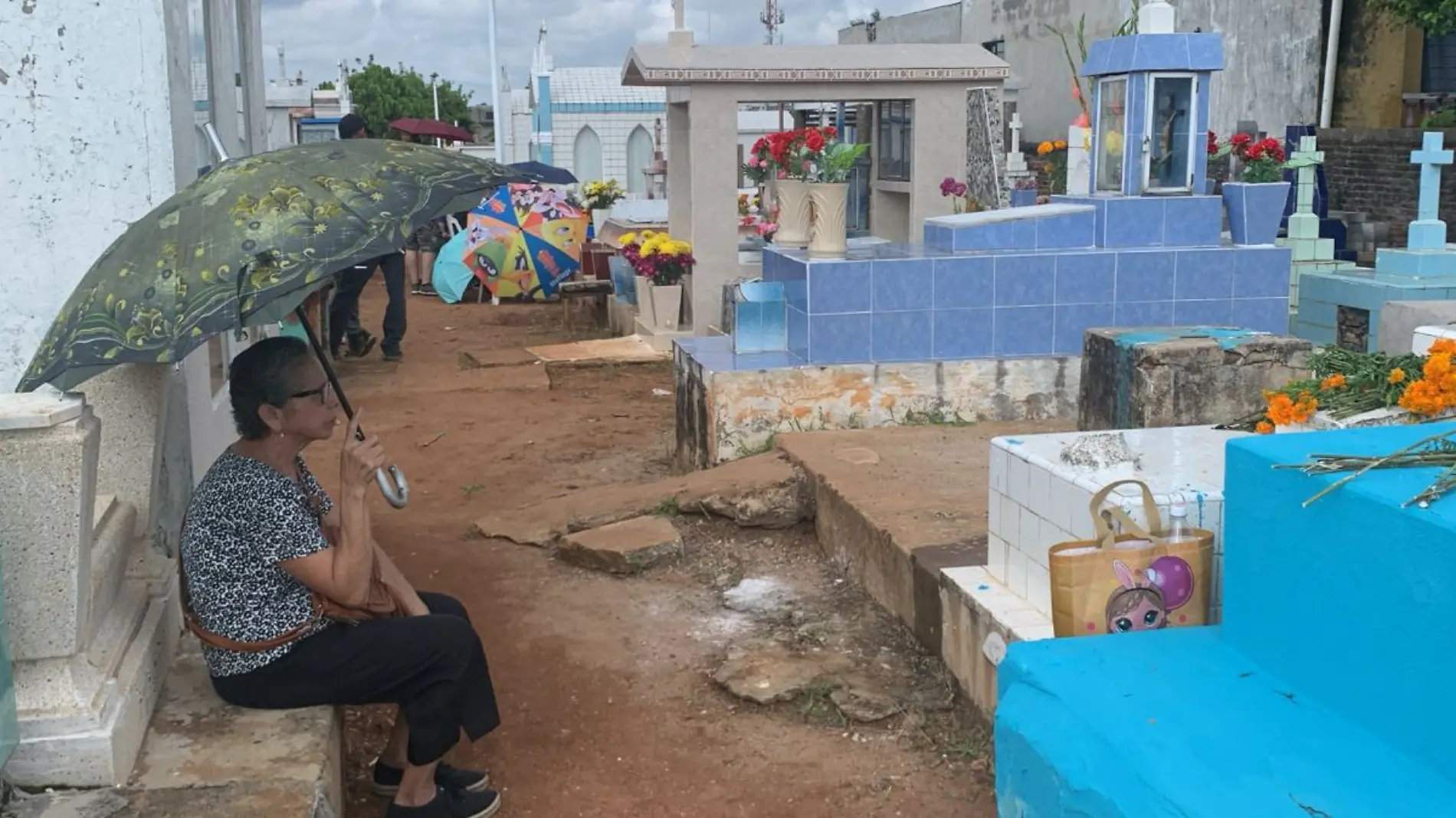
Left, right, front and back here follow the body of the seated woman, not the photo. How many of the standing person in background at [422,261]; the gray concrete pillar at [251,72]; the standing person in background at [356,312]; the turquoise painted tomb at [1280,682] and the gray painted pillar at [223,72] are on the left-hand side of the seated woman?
4

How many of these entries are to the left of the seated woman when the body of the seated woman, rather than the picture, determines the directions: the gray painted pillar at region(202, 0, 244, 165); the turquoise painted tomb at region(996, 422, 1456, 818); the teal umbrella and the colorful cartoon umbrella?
3

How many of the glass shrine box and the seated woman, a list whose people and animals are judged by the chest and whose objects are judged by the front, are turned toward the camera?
1

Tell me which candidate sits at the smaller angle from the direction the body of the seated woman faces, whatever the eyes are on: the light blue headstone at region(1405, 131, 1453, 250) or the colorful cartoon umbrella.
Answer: the light blue headstone

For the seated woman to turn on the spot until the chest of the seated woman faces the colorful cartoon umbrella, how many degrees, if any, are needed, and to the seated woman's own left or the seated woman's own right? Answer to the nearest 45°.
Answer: approximately 90° to the seated woman's own left

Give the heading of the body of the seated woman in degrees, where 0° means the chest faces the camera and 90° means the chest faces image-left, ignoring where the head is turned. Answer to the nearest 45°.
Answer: approximately 270°

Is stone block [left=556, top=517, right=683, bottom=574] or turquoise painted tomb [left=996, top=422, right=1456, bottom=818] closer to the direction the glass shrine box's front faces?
the turquoise painted tomb

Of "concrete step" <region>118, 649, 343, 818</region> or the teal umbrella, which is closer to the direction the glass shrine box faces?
the concrete step

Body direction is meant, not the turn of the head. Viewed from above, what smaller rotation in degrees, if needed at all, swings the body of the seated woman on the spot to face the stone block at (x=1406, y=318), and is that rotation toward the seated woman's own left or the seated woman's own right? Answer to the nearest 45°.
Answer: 0° — they already face it

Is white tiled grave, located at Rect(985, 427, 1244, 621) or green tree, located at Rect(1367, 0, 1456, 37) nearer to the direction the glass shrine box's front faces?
the white tiled grave

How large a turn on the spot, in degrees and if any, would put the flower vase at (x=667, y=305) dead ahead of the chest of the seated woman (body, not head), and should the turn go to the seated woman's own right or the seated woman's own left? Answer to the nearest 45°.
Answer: approximately 90° to the seated woman's own left

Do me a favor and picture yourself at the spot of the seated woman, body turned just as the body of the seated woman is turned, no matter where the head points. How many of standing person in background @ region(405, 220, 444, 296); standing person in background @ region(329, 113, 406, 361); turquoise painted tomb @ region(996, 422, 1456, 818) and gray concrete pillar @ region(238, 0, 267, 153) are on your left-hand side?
3

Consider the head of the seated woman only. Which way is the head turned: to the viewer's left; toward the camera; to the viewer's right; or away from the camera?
to the viewer's right

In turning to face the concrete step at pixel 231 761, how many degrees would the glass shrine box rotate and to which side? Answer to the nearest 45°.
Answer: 0° — it already faces it
